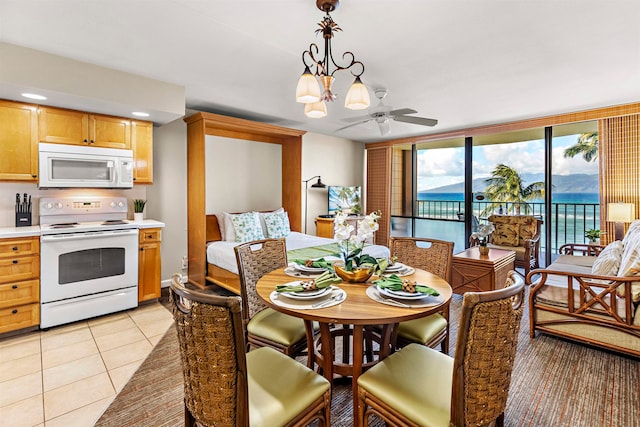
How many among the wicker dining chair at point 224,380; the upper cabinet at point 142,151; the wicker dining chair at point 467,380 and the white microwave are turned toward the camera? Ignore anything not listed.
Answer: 2

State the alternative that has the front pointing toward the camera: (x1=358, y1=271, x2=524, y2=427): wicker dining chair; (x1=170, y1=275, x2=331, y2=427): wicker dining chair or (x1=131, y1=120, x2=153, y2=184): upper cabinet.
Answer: the upper cabinet

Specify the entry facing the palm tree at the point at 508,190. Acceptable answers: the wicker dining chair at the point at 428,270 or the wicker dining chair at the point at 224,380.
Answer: the wicker dining chair at the point at 224,380

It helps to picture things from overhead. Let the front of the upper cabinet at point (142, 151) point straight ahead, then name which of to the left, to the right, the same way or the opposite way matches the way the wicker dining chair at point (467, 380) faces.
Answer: the opposite way

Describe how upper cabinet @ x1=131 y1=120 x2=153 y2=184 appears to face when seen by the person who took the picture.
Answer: facing the viewer

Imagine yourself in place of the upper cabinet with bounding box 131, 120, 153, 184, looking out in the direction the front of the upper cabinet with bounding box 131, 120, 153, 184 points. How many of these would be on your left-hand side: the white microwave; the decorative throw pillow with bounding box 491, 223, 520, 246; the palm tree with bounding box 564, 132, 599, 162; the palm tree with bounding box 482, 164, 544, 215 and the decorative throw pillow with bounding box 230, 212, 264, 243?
4

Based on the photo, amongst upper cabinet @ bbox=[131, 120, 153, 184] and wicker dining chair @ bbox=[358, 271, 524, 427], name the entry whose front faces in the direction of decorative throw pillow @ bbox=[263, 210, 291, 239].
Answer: the wicker dining chair

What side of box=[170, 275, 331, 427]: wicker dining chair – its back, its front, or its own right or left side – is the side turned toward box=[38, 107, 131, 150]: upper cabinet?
left

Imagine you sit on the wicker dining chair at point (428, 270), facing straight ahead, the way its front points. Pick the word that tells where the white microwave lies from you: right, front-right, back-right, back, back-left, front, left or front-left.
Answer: front-right

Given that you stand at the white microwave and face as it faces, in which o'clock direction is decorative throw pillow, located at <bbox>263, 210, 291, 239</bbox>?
The decorative throw pillow is roughly at 9 o'clock from the white microwave.
